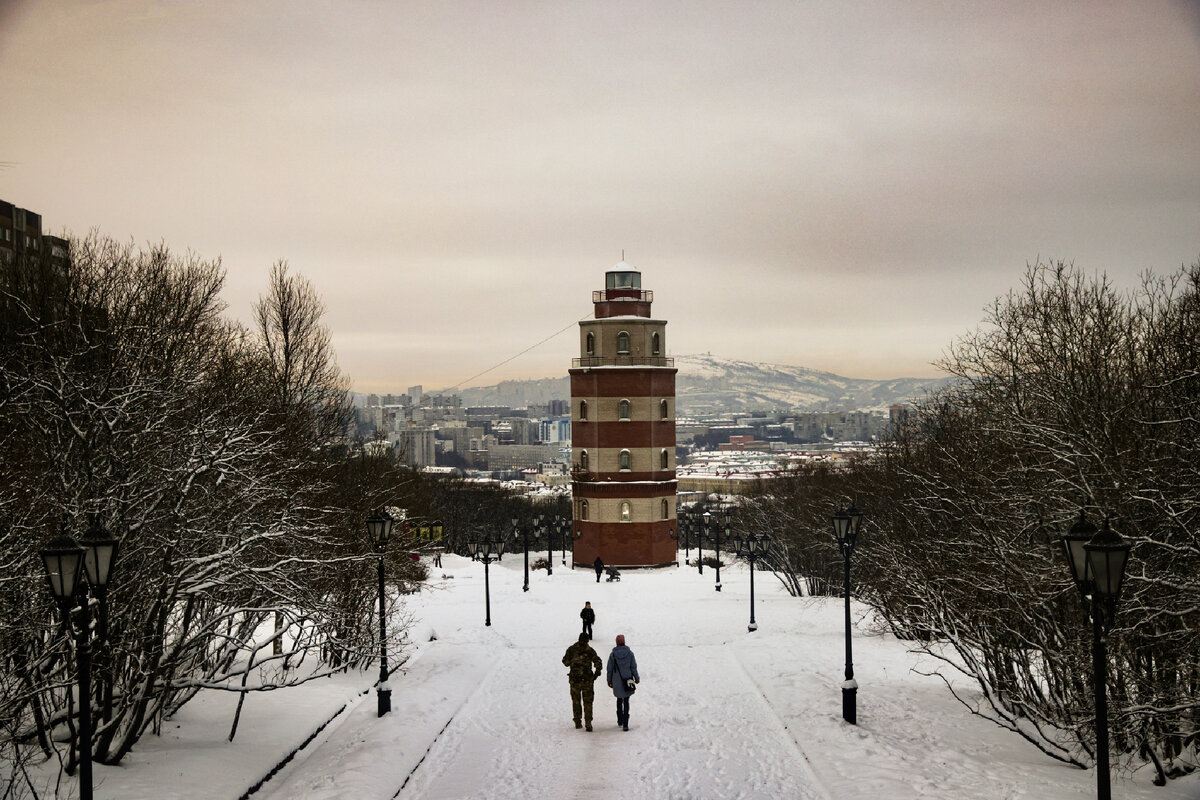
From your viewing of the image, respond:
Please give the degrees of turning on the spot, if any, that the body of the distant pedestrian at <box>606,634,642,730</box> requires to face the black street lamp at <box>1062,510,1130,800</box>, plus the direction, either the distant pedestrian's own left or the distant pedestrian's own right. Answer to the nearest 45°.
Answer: approximately 135° to the distant pedestrian's own right

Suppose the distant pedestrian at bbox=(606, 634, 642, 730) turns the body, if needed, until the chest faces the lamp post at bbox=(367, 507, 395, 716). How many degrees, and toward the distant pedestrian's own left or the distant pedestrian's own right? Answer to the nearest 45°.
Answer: approximately 90° to the distant pedestrian's own left

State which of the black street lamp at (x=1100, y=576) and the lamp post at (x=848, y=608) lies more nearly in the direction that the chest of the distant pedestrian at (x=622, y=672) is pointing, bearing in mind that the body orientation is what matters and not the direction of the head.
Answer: the lamp post

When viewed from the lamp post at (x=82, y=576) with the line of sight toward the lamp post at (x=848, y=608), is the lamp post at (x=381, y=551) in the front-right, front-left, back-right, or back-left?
front-left

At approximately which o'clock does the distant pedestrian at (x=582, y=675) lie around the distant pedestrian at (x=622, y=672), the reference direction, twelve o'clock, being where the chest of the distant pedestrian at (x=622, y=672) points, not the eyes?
the distant pedestrian at (x=582, y=675) is roughly at 9 o'clock from the distant pedestrian at (x=622, y=672).

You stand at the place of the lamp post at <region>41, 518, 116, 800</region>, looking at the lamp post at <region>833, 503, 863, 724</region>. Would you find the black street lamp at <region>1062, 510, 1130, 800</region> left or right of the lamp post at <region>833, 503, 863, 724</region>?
right

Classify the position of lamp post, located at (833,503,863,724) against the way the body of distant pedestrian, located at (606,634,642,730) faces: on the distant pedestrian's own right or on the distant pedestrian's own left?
on the distant pedestrian's own right

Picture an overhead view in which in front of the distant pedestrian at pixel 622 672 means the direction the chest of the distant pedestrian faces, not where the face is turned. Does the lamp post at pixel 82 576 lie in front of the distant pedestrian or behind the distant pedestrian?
behind

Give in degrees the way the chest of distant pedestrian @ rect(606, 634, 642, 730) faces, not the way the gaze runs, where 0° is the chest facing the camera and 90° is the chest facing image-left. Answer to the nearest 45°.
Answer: approximately 180°
